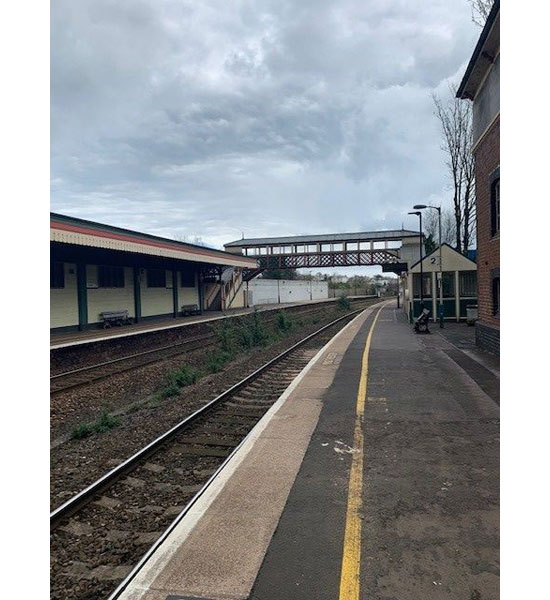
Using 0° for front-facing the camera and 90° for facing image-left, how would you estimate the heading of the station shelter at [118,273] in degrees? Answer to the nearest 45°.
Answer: approximately 315°

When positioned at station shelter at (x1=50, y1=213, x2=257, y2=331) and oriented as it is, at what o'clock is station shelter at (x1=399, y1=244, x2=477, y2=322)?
station shelter at (x1=399, y1=244, x2=477, y2=322) is roughly at 11 o'clock from station shelter at (x1=50, y1=213, x2=257, y2=331).

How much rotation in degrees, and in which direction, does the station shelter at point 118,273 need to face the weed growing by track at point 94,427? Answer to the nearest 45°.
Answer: approximately 45° to its right

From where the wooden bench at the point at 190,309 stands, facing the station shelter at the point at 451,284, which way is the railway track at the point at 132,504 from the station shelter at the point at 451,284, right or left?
right

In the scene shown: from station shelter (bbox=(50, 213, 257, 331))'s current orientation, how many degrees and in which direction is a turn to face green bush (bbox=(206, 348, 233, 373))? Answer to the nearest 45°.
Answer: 0° — it already faces it

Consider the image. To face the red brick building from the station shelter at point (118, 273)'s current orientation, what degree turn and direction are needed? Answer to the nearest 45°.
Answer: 0° — it already faces it
